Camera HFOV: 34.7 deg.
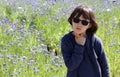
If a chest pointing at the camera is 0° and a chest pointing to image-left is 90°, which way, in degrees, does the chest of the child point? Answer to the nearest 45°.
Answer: approximately 0°
